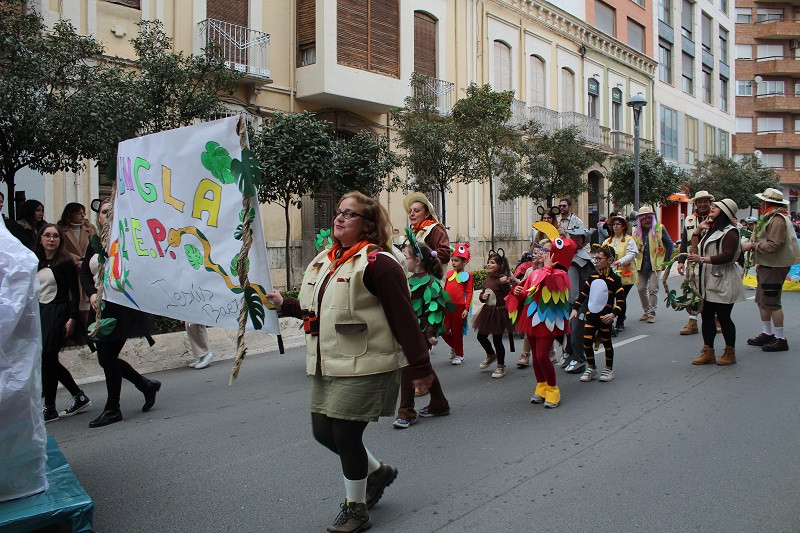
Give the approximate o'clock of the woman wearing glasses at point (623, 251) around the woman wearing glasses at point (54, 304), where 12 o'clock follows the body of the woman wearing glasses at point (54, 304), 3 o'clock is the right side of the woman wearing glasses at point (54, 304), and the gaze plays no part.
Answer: the woman wearing glasses at point (623, 251) is roughly at 7 o'clock from the woman wearing glasses at point (54, 304).

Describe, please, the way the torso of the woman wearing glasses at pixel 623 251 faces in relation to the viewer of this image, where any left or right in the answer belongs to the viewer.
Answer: facing the viewer and to the left of the viewer

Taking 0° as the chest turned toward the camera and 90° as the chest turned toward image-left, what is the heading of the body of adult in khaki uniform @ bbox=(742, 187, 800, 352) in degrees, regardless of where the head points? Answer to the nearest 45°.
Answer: approximately 90°

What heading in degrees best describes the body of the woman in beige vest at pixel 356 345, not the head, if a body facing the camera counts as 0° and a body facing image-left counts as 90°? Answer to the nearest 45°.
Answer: approximately 45°

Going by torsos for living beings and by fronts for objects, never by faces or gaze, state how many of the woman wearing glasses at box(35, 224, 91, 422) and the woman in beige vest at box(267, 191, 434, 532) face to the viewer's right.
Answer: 0

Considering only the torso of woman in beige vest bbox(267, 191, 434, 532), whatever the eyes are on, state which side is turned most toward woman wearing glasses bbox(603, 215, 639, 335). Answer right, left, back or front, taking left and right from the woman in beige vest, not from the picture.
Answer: back

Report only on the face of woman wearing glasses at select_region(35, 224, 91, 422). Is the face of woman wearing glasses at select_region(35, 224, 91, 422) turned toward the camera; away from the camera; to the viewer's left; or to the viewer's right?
toward the camera

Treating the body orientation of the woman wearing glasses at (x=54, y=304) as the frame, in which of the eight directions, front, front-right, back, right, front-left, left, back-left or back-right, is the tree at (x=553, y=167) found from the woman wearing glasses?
back

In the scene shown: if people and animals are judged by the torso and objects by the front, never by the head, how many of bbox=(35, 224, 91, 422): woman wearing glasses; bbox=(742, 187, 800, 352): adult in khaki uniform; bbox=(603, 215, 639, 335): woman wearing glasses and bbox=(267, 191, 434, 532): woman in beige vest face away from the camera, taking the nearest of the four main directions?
0
